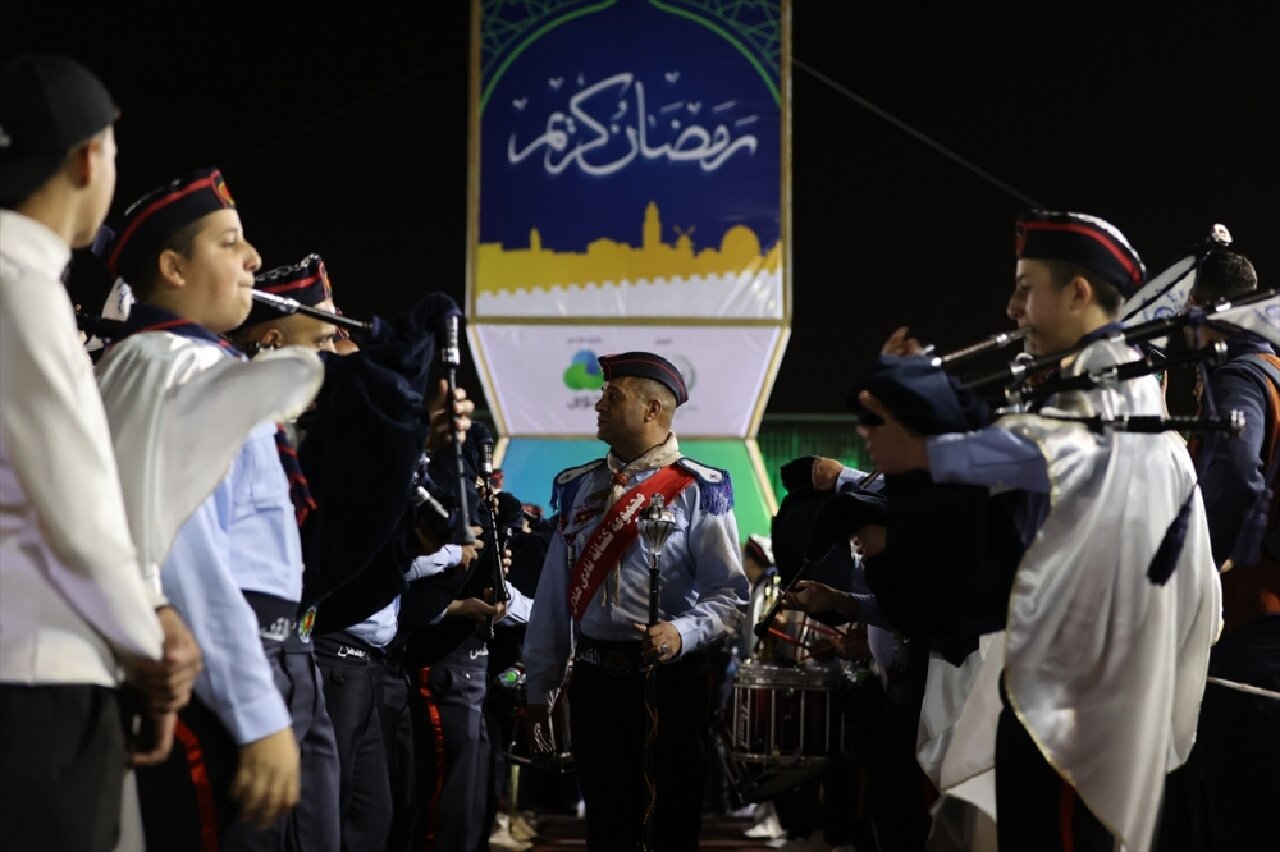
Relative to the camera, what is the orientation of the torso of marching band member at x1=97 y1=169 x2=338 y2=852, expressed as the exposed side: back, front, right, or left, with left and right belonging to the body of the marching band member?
right

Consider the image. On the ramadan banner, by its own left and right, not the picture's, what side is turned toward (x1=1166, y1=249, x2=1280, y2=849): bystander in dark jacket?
front

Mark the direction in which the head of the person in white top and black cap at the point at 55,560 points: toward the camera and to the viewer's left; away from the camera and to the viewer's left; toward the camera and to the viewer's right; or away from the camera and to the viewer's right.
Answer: away from the camera and to the viewer's right

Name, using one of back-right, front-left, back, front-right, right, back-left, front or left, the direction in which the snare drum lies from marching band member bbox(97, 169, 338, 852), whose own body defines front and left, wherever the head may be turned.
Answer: front-left

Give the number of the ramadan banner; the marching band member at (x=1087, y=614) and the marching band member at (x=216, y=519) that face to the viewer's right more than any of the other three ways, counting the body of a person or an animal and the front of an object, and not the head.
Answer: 1

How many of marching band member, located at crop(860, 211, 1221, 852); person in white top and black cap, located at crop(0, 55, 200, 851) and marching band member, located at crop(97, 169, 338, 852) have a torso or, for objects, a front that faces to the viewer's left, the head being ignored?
1

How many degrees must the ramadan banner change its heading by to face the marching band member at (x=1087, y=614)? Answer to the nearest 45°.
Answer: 0° — it already faces them

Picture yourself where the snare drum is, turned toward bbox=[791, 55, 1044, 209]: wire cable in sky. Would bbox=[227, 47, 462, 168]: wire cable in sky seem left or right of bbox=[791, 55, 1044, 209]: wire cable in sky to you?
left

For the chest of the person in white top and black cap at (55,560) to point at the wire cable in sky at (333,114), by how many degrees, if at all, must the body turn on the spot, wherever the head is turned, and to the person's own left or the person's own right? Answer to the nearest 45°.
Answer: approximately 45° to the person's own left

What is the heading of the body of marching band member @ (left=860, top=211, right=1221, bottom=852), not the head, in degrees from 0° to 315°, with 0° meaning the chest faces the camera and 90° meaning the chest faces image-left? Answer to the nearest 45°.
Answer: approximately 90°

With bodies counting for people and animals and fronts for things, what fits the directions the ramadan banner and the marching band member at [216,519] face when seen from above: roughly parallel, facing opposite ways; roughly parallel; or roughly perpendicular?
roughly perpendicular

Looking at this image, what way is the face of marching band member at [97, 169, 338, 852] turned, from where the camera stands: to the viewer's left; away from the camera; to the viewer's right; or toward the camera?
to the viewer's right

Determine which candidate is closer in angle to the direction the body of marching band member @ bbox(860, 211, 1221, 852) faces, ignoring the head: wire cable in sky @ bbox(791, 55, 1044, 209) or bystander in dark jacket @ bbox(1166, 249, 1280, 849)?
the wire cable in sky

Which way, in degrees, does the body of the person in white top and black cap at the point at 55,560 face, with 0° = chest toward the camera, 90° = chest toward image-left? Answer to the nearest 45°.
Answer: approximately 225°

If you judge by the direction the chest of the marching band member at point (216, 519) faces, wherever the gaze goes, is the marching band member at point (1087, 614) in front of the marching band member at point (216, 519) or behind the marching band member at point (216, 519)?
in front
